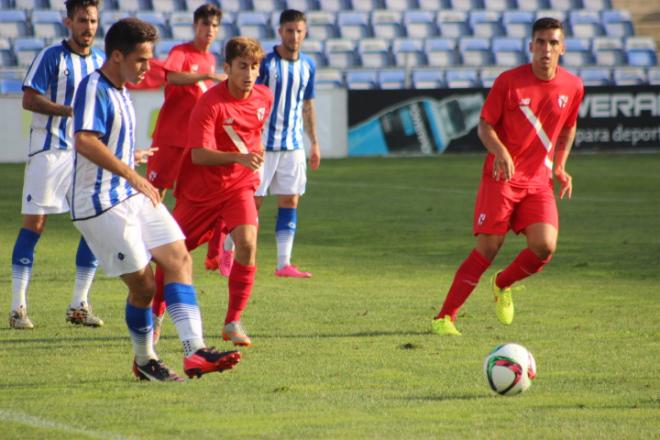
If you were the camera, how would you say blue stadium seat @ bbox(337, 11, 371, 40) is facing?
facing the viewer

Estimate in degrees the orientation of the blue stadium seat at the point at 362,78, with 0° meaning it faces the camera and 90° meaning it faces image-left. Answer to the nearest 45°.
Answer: approximately 0°

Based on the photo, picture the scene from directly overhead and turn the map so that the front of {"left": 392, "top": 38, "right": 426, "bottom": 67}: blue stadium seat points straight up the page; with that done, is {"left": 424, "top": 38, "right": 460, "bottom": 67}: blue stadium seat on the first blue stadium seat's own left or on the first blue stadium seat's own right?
on the first blue stadium seat's own left

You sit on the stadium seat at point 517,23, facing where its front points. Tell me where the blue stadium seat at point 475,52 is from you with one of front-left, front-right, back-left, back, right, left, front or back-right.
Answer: front-right

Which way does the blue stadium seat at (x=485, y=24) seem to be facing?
toward the camera

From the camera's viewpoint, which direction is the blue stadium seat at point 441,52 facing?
toward the camera

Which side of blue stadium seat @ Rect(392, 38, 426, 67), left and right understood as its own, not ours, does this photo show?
front

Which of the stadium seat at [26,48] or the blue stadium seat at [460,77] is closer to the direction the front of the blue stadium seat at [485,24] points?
the blue stadium seat

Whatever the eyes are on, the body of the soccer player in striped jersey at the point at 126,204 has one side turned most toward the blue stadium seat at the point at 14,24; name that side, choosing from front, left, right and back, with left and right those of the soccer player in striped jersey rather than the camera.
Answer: left

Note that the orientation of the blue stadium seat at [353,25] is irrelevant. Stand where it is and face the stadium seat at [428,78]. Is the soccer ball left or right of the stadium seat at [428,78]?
right

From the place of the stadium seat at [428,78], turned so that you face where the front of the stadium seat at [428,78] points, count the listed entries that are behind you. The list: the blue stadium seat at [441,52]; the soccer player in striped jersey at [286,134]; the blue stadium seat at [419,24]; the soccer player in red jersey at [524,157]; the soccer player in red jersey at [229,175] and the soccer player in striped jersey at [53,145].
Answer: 2

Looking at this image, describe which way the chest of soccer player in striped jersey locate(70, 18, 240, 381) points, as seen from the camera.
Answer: to the viewer's right

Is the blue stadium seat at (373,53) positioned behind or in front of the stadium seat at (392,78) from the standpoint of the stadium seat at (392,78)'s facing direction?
behind
